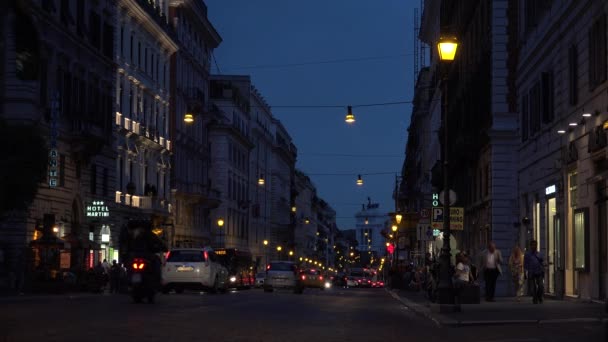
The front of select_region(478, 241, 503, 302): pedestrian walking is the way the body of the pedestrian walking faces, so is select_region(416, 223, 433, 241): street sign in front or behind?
behind

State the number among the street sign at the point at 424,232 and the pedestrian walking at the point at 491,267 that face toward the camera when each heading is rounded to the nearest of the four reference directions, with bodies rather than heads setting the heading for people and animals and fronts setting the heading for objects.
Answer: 2

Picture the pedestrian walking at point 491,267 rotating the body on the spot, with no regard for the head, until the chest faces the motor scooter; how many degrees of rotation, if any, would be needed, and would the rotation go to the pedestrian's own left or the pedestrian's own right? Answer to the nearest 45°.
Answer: approximately 45° to the pedestrian's own right

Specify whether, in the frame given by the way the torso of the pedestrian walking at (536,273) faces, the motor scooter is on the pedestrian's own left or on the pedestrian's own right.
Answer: on the pedestrian's own right

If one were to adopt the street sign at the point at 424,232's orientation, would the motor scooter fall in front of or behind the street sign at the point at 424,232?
in front

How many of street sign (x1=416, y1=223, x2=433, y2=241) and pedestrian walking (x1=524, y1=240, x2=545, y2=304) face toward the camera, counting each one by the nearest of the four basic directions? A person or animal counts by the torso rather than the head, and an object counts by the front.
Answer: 2

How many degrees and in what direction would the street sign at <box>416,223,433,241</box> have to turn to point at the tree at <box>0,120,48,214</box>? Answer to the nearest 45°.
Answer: approximately 90° to its right

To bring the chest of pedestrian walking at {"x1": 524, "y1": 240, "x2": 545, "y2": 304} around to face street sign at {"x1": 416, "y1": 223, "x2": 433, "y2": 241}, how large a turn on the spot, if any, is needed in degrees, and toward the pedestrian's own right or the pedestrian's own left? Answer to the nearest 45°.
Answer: approximately 180°

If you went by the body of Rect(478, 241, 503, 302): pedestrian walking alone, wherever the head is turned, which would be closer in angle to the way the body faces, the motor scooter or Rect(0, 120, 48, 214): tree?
the motor scooter

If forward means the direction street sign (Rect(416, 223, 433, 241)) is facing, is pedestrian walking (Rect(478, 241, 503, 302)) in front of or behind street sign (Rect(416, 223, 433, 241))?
in front
